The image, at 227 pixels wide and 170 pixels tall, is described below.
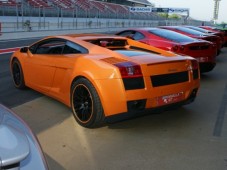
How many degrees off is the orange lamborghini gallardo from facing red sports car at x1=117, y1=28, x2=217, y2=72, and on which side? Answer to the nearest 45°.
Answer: approximately 90° to its right

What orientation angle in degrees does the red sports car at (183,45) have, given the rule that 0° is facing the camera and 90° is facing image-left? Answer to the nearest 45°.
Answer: approximately 135°

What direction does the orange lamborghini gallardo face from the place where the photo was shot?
facing away from the viewer and to the left of the viewer

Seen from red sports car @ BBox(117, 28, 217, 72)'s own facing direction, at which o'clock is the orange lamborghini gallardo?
The orange lamborghini gallardo is roughly at 8 o'clock from the red sports car.

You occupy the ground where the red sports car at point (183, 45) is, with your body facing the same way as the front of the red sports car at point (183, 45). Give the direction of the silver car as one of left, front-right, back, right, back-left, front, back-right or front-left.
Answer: back-left

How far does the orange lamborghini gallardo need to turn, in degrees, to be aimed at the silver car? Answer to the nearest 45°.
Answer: approximately 135° to its left
